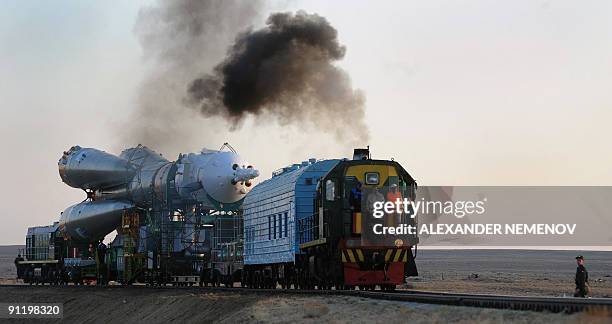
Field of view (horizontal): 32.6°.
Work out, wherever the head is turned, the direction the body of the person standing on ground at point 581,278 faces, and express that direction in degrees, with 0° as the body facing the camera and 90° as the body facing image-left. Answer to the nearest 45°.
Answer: approximately 90°

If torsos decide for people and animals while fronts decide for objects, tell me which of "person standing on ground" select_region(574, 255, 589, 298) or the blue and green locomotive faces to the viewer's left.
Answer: the person standing on ground

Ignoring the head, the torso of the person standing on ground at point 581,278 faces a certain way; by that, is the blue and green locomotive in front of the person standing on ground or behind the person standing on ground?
in front

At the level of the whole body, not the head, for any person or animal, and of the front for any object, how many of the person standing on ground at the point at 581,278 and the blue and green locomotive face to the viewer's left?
1

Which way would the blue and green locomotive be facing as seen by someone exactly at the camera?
facing the viewer and to the right of the viewer

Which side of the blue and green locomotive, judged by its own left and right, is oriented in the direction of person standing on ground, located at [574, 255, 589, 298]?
front
